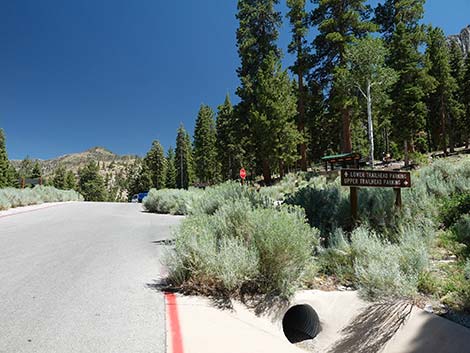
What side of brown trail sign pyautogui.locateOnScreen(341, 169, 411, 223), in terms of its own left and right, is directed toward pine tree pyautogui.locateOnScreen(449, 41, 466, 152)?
back

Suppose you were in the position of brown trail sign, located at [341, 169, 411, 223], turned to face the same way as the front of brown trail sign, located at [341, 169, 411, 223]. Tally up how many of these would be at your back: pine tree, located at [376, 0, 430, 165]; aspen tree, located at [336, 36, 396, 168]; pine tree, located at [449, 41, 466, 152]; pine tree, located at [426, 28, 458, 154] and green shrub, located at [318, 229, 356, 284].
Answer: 4

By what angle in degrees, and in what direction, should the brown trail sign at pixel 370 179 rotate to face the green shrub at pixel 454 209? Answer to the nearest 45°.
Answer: approximately 135° to its left

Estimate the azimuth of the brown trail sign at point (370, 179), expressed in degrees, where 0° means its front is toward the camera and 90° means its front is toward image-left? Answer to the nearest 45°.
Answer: approximately 0°

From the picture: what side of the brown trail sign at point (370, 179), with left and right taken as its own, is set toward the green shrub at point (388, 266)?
front

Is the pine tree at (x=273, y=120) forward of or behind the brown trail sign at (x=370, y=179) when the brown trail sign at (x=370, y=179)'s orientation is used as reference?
behind

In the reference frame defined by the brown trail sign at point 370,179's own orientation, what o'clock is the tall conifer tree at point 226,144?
The tall conifer tree is roughly at 5 o'clock from the brown trail sign.

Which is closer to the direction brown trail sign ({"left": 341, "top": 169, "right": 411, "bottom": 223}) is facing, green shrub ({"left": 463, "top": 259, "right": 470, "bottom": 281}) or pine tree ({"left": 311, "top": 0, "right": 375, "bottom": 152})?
the green shrub

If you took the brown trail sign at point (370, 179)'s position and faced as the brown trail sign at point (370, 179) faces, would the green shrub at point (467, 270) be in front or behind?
in front

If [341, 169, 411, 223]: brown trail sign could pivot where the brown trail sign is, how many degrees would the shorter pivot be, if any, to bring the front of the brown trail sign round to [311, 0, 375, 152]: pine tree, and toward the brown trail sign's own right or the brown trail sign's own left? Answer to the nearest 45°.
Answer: approximately 180°

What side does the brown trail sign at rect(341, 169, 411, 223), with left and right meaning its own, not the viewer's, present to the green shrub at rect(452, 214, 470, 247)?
left

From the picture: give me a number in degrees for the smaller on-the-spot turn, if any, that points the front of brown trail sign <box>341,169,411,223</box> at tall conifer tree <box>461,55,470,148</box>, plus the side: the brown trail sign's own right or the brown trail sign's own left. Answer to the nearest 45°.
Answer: approximately 180°
